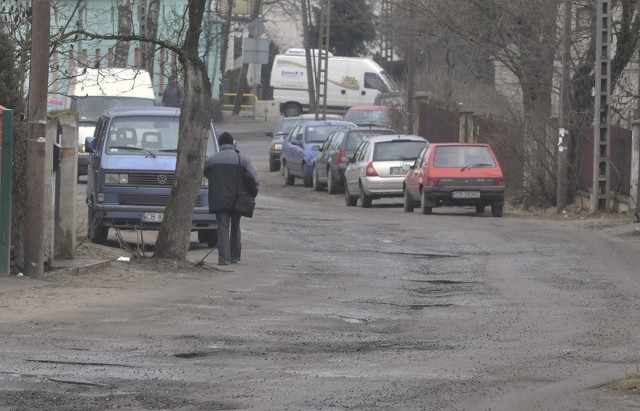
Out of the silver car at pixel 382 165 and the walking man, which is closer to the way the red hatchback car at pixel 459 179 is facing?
the silver car

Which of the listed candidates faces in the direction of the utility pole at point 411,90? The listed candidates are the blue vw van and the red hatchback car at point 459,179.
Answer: the red hatchback car

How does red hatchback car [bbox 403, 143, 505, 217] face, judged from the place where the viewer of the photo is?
facing away from the viewer

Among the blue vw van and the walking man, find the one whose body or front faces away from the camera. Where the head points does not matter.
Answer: the walking man

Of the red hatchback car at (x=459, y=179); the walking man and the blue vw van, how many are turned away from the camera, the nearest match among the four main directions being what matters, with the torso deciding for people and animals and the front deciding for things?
2

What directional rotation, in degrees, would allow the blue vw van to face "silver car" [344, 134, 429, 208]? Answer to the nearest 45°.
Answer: approximately 135° to its left

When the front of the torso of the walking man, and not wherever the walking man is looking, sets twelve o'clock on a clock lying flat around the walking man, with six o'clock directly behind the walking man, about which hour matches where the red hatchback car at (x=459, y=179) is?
The red hatchback car is roughly at 1 o'clock from the walking man.

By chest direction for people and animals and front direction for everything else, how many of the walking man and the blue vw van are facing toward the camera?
1

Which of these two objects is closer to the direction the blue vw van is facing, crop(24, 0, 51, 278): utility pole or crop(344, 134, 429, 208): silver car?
the utility pole

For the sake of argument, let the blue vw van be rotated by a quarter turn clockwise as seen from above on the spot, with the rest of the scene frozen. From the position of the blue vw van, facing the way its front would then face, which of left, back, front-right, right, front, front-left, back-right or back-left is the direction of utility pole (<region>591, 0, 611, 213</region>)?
back-right

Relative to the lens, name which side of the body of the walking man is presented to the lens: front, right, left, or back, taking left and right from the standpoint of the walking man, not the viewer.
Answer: back

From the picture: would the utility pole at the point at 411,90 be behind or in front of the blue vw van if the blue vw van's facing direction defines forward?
behind

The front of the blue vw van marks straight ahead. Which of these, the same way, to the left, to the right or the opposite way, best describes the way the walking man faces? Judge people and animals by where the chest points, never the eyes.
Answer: the opposite way
